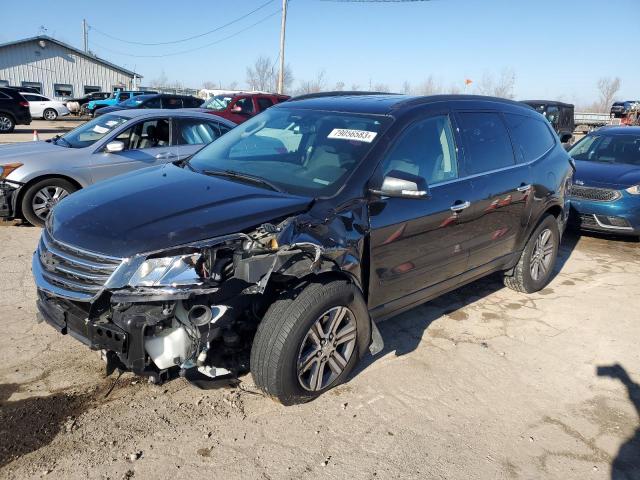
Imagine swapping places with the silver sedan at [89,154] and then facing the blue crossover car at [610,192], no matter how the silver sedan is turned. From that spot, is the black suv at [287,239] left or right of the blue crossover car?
right

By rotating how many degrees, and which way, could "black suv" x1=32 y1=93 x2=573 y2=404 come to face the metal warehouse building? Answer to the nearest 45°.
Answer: approximately 90° to its right

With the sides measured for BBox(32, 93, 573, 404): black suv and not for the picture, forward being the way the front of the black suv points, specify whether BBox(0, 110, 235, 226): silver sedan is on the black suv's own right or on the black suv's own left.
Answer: on the black suv's own right

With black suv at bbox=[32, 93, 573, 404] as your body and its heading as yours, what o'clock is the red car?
The red car is roughly at 4 o'clock from the black suv.

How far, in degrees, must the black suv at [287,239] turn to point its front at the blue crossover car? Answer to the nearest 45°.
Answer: approximately 180°

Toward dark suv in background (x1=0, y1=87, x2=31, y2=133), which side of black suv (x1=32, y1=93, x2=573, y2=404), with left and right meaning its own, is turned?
right

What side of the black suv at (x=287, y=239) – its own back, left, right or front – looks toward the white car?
right
